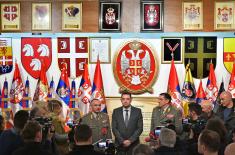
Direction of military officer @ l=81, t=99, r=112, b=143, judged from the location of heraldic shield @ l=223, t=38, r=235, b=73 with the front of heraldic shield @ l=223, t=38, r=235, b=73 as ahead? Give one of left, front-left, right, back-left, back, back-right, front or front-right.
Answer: front-right

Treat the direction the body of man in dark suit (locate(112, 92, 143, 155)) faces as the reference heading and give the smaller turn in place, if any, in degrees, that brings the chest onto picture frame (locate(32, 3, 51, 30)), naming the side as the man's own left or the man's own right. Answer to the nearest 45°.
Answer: approximately 135° to the man's own right

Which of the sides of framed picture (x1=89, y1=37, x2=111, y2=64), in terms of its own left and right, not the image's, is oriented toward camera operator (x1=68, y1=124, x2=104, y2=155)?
front

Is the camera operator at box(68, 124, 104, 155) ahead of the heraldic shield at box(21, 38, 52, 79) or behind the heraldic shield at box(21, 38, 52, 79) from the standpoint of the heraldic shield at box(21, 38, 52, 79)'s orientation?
ahead

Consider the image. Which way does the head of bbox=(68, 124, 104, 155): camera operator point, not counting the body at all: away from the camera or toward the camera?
away from the camera

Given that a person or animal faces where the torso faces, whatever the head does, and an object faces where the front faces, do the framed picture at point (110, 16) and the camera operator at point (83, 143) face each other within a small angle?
yes

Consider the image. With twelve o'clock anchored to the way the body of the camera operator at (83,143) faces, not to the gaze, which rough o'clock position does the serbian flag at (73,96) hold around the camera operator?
The serbian flag is roughly at 12 o'clock from the camera operator.

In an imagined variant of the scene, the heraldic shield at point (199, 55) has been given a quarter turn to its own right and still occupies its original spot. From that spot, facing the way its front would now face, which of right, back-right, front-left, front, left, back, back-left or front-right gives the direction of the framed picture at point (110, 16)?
front

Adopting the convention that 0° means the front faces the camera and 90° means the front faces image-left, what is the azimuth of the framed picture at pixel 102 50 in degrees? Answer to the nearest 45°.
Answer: approximately 0°

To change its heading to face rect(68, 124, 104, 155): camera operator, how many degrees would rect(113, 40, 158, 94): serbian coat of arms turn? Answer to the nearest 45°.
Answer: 0° — it already faces them
